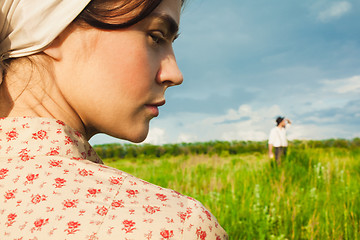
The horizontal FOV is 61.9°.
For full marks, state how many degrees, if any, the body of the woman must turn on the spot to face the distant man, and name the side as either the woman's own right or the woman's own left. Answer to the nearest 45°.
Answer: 0° — they already face them

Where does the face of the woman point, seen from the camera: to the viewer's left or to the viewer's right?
to the viewer's right

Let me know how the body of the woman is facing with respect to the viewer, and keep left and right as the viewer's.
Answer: facing away from the viewer and to the right of the viewer
